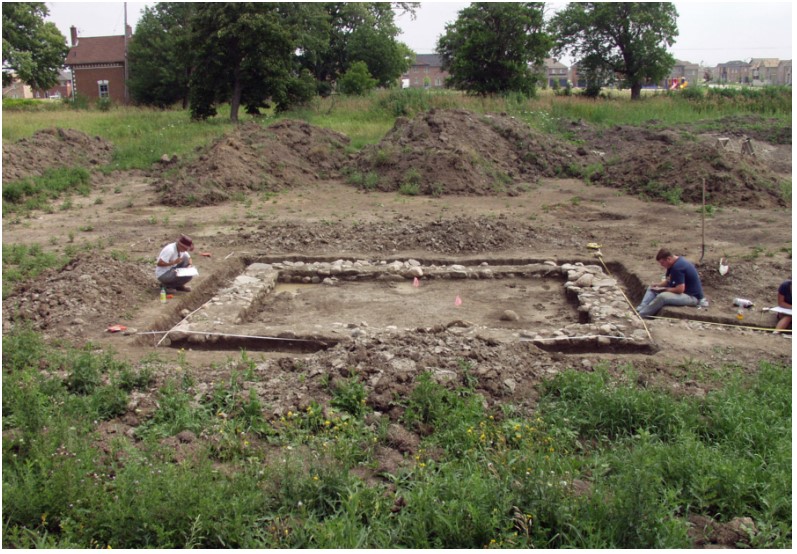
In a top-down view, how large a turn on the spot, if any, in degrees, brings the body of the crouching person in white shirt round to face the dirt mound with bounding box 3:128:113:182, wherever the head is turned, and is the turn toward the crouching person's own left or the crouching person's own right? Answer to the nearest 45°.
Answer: approximately 90° to the crouching person's own left

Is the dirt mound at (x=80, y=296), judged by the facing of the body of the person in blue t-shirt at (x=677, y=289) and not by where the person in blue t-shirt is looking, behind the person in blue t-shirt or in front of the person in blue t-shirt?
in front

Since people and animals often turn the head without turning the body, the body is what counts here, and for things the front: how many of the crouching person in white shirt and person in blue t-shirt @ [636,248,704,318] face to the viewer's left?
1

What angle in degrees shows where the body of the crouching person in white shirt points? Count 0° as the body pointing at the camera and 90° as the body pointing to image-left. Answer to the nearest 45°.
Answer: approximately 270°

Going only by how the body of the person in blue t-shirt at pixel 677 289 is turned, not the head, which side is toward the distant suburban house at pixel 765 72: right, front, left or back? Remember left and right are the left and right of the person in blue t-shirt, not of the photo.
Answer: right

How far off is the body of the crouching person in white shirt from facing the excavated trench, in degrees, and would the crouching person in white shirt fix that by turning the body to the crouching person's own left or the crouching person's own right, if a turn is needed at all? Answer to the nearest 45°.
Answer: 0° — they already face it

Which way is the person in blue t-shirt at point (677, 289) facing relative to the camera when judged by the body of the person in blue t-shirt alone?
to the viewer's left

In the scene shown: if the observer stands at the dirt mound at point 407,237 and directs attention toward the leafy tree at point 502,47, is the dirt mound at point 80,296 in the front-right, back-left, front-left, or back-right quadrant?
back-left

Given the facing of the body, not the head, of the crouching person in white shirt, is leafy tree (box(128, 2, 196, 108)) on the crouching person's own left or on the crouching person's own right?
on the crouching person's own left

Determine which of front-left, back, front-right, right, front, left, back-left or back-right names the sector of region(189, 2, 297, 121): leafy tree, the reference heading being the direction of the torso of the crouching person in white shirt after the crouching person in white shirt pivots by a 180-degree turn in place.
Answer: right

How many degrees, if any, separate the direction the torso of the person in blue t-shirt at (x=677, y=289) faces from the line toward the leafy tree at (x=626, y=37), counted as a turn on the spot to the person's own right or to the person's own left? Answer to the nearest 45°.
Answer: approximately 90° to the person's own right
